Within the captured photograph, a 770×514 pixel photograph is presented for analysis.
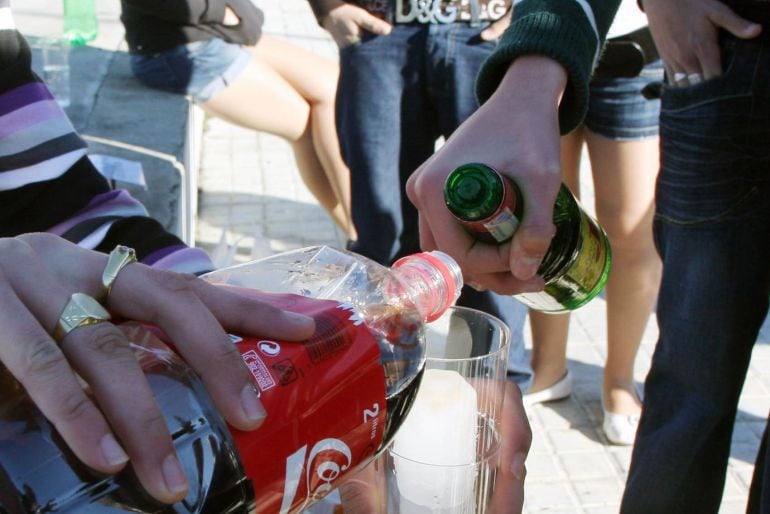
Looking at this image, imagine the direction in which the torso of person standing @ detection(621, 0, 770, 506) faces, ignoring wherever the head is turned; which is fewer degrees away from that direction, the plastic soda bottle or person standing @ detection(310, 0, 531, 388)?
the plastic soda bottle

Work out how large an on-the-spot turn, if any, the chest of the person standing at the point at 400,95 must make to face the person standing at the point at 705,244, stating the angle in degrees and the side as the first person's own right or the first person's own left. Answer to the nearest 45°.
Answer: approximately 45° to the first person's own left

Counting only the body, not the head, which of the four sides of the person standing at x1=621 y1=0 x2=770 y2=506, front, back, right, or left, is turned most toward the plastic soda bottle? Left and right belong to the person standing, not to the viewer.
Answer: front

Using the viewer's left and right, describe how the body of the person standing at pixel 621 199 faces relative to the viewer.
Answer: facing the viewer and to the left of the viewer

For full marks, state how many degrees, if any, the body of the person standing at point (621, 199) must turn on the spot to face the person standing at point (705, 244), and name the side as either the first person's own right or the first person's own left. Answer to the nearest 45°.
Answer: approximately 45° to the first person's own left

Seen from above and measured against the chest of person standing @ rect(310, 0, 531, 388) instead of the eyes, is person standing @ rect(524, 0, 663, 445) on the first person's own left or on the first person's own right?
on the first person's own left

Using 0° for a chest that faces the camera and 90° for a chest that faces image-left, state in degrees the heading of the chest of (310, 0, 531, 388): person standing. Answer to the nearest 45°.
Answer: approximately 0°

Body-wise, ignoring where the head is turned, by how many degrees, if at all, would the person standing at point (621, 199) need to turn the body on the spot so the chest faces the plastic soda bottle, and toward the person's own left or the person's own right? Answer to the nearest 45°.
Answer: approximately 45° to the person's own left
